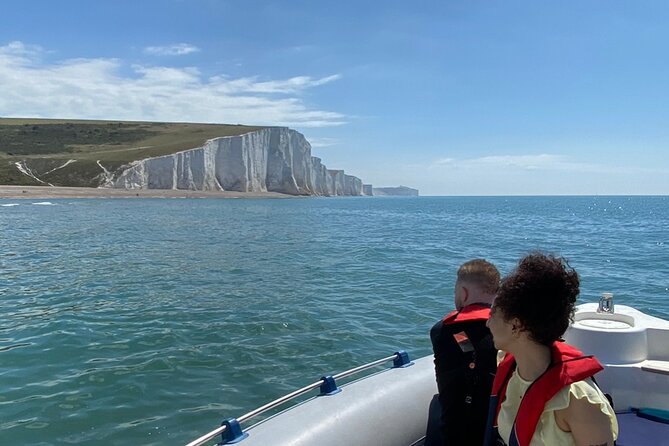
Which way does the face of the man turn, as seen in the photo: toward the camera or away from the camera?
away from the camera

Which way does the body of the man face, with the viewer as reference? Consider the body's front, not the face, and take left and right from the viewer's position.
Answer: facing away from the viewer and to the left of the viewer

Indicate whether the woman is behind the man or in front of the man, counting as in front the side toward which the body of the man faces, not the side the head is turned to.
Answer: behind

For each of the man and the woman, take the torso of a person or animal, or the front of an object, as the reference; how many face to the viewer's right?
0
